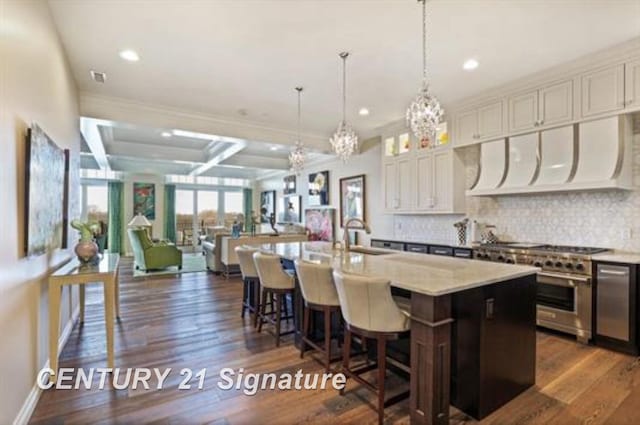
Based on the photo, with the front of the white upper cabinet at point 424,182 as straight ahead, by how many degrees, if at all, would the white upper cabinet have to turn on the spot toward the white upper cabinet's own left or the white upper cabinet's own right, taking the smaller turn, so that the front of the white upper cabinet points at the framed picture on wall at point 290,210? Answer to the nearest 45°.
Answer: approximately 90° to the white upper cabinet's own right

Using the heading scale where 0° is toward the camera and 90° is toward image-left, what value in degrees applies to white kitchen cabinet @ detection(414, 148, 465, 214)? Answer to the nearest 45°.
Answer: approximately 45°

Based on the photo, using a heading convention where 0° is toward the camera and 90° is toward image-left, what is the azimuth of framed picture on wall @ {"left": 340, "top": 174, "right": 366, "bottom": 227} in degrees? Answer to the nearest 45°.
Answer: approximately 45°

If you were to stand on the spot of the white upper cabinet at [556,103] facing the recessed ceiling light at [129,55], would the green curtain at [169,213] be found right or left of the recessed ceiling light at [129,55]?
right

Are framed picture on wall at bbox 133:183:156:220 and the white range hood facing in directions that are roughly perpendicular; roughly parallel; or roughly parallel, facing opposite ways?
roughly perpendicular

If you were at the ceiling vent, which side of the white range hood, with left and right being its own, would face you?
front

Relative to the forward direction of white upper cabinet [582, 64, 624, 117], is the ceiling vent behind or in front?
in front

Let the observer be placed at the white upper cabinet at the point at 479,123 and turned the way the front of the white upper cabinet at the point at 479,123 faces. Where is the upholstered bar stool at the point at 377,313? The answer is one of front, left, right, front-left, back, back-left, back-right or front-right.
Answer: front-left

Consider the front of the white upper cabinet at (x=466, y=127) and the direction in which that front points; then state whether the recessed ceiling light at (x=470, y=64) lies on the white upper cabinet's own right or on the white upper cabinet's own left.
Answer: on the white upper cabinet's own left
